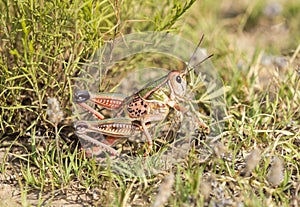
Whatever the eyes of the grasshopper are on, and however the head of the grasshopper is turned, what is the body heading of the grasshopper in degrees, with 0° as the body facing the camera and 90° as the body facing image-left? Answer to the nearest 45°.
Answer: approximately 270°
